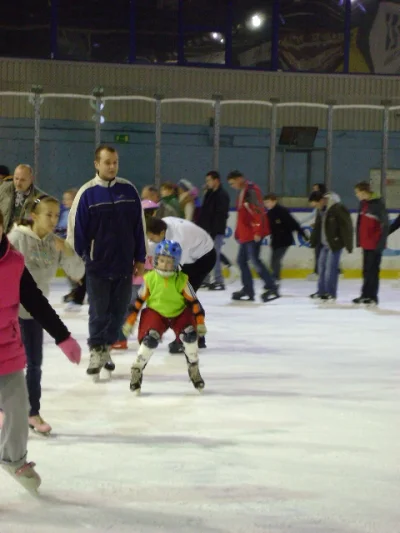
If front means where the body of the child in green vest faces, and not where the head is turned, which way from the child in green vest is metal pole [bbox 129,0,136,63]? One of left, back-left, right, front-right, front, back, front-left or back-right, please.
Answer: back

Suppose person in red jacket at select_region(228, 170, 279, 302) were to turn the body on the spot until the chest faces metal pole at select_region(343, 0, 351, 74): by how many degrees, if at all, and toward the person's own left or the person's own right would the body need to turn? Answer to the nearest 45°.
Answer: approximately 90° to the person's own right

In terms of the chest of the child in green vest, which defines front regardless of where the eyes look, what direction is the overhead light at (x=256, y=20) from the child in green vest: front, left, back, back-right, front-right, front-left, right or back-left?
back

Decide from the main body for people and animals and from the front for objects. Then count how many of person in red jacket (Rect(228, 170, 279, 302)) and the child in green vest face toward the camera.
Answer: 1

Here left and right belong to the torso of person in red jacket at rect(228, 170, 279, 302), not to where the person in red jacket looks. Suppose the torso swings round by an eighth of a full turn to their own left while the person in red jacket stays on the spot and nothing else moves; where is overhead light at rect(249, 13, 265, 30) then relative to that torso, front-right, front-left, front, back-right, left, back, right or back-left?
back-right

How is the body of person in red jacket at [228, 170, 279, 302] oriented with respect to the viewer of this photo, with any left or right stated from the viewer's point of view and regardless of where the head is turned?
facing to the left of the viewer

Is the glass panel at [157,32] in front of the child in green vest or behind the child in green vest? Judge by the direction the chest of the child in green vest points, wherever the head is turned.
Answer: behind
